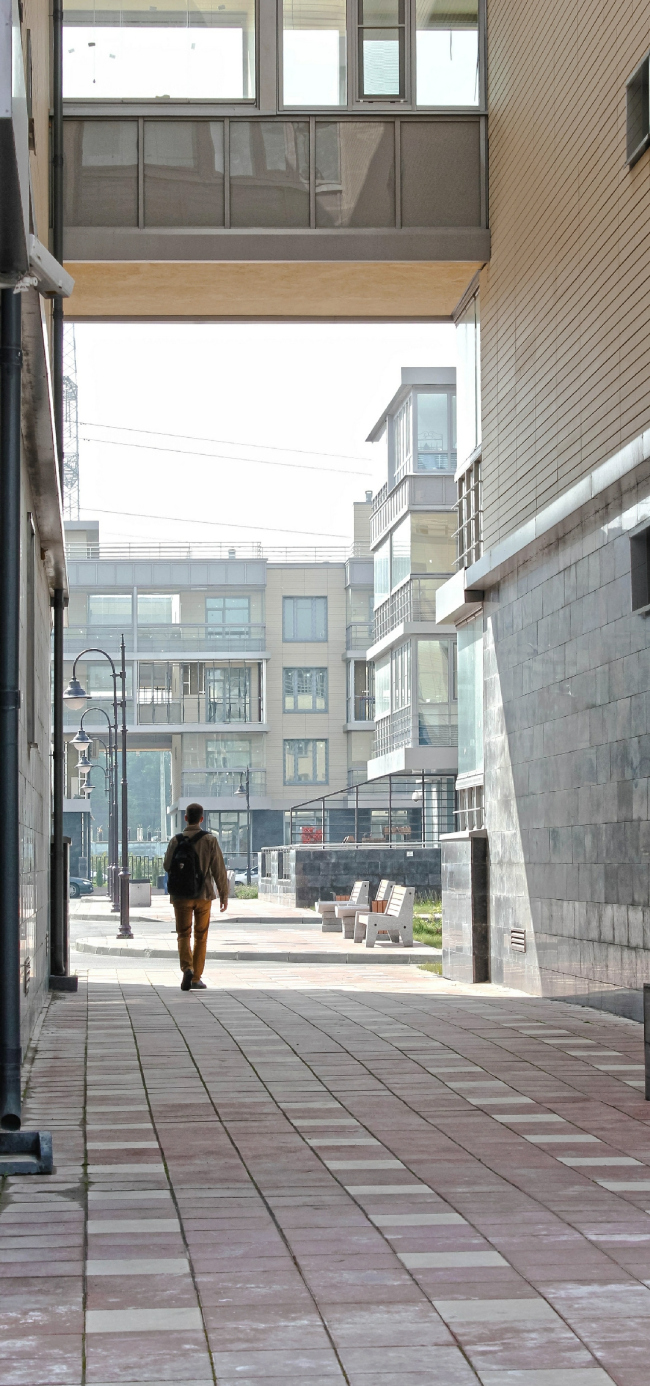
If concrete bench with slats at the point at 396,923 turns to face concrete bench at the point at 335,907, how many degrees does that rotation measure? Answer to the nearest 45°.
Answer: approximately 90° to its right

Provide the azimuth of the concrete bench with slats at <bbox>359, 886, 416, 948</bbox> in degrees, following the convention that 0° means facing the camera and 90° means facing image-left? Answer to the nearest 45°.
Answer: approximately 90°

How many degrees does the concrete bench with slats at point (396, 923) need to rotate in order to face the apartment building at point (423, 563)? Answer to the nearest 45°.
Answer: approximately 90° to its right

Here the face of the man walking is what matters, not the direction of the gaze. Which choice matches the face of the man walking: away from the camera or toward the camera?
away from the camera

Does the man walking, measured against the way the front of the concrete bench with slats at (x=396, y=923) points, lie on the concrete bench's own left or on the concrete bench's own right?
on the concrete bench's own left
